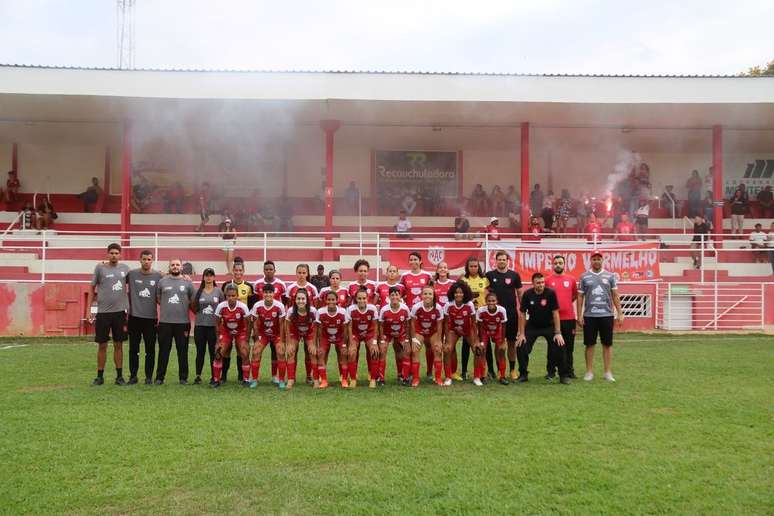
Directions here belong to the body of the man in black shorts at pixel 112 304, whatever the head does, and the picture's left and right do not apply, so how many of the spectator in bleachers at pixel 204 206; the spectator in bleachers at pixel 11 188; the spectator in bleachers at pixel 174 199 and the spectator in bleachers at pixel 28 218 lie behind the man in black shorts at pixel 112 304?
4

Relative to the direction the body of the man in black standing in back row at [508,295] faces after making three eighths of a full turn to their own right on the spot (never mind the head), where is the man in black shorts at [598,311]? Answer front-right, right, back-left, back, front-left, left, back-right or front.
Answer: back-right

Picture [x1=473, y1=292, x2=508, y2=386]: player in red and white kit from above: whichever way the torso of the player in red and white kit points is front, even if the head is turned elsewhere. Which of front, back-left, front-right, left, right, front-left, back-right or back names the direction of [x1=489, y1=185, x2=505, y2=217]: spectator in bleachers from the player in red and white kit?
back

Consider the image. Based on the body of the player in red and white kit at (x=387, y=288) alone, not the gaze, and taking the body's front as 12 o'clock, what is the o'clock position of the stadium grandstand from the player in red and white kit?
The stadium grandstand is roughly at 6 o'clock from the player in red and white kit.

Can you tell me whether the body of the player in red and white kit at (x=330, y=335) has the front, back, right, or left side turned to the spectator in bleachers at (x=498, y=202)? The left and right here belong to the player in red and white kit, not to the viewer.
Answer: back

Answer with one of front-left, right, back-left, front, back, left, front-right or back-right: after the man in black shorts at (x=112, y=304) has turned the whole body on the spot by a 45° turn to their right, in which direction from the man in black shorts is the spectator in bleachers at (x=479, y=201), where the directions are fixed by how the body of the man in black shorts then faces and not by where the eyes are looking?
back

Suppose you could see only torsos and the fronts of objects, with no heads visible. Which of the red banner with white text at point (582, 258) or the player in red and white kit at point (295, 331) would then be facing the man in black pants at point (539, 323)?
the red banner with white text

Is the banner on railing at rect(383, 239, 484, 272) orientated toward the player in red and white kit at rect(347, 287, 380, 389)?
yes

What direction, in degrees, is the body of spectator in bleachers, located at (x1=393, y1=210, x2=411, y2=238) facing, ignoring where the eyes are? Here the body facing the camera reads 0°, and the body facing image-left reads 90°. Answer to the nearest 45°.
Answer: approximately 0°

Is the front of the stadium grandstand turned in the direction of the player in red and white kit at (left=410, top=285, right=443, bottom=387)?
yes
